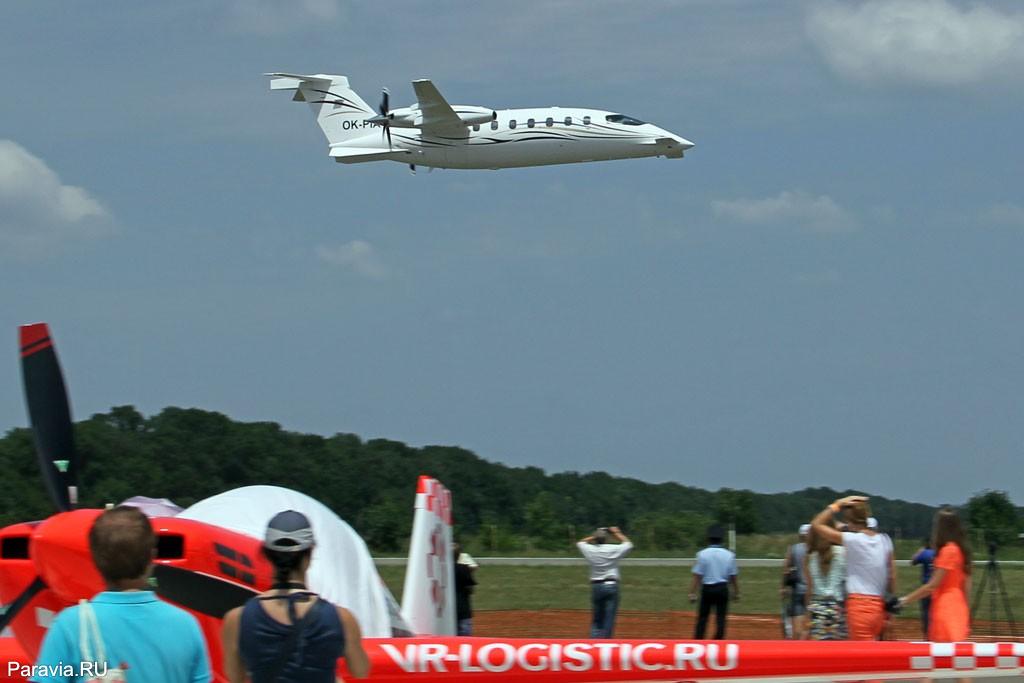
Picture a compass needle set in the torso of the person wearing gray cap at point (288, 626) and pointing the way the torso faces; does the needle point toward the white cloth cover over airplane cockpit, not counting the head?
yes

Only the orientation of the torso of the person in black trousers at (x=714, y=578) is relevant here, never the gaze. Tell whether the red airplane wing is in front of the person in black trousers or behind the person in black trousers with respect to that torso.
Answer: behind

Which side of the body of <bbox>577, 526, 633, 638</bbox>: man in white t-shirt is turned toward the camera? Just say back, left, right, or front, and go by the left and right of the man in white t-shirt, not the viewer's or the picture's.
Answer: back

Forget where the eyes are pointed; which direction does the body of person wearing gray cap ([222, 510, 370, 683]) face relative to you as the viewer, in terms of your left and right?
facing away from the viewer

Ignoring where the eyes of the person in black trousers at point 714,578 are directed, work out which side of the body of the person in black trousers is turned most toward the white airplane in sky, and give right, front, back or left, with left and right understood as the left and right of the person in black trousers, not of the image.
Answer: front

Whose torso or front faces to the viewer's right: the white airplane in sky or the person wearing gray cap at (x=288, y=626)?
the white airplane in sky

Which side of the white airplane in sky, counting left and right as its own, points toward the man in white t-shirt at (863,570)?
right

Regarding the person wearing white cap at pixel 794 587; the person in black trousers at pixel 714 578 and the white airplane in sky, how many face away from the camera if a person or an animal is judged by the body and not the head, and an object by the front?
2

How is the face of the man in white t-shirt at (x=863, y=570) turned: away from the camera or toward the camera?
away from the camera

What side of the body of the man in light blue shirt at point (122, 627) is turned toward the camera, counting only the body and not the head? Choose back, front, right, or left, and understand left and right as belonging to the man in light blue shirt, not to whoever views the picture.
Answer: back

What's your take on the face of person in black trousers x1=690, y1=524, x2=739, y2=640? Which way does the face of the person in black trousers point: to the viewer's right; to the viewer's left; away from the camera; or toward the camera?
away from the camera

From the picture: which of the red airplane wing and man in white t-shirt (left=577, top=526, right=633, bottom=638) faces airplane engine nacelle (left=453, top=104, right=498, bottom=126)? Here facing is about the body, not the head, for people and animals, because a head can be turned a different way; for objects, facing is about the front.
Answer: the man in white t-shirt

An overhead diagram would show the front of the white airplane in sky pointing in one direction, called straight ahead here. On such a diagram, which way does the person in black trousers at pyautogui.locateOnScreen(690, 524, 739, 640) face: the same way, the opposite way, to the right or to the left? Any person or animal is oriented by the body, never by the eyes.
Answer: to the left

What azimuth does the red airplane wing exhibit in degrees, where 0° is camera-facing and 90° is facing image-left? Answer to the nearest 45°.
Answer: approximately 0°
